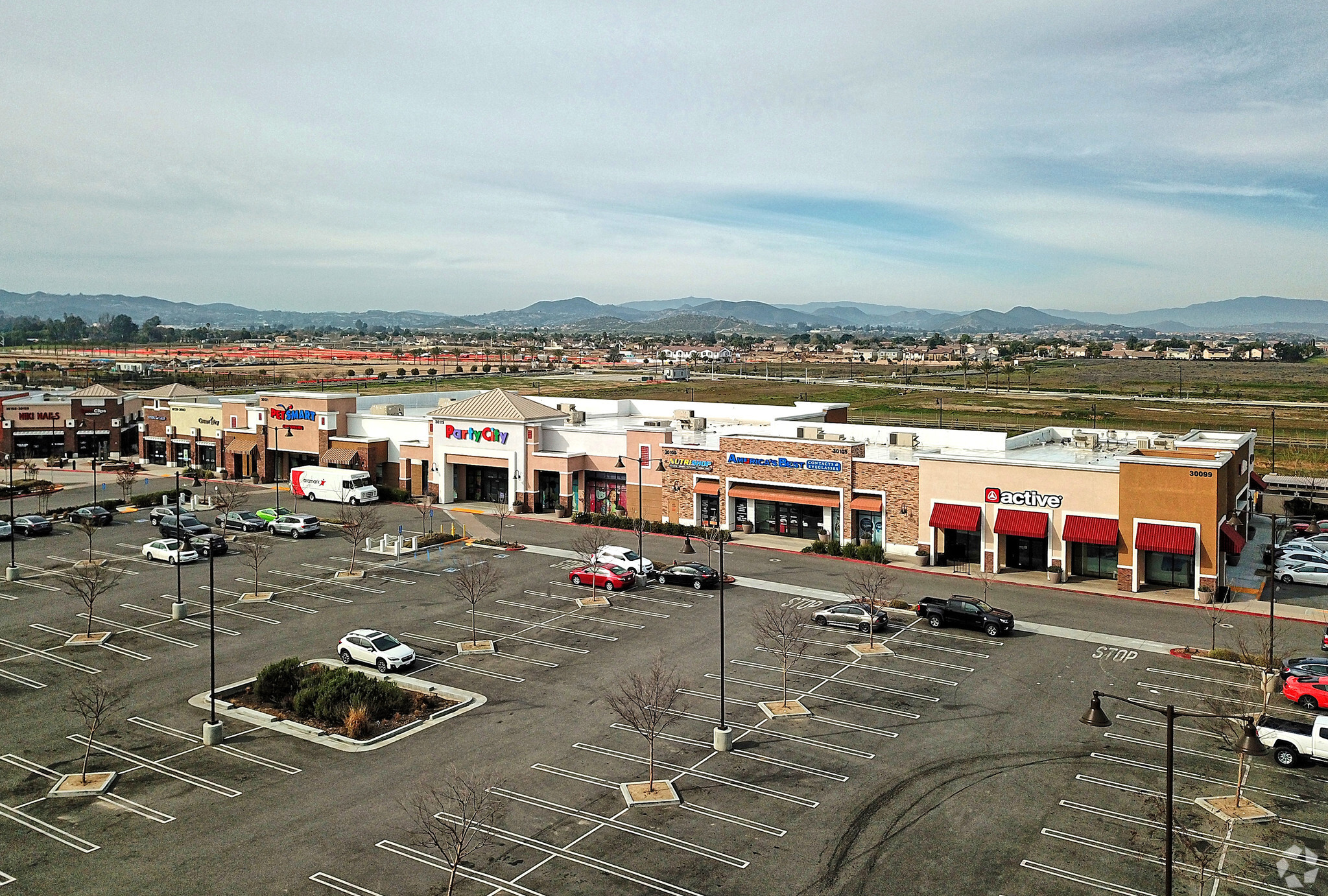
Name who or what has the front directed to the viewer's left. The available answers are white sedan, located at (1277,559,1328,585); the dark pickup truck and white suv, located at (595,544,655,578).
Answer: the white sedan

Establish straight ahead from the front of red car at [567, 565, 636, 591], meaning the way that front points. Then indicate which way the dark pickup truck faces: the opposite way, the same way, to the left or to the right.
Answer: the opposite way

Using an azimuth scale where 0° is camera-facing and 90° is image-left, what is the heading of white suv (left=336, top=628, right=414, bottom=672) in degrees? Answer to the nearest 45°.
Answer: approximately 315°

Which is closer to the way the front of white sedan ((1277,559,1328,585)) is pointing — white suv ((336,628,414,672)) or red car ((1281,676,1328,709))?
the white suv

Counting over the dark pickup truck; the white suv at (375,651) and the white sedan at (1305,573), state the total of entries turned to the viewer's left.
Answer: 1

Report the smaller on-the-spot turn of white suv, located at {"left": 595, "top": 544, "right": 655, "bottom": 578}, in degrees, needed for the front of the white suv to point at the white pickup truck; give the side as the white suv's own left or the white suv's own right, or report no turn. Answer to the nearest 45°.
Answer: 0° — it already faces it

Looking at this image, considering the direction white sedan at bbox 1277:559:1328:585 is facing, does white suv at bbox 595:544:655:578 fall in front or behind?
in front

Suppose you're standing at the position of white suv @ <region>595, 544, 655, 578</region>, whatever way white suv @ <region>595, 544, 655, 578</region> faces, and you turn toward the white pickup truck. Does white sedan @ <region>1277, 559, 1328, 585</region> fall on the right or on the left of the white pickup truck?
left

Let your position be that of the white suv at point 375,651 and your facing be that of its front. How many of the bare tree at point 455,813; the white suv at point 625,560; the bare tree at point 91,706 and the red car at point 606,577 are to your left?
2
